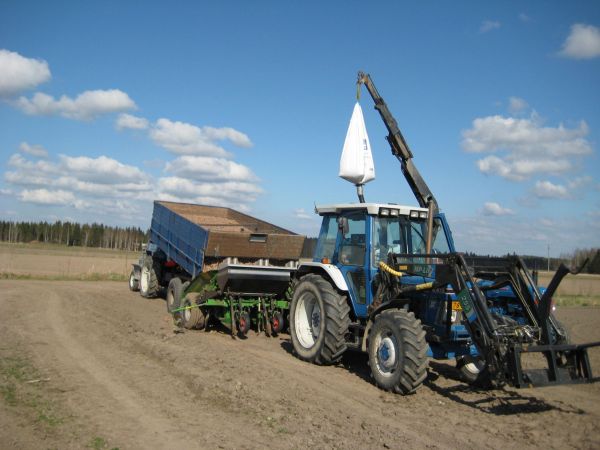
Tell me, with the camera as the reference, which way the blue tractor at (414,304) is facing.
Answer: facing the viewer and to the right of the viewer

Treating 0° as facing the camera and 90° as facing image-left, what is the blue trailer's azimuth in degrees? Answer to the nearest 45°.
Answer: approximately 135°

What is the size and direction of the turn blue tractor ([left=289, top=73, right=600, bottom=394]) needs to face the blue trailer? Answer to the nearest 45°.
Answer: approximately 180°

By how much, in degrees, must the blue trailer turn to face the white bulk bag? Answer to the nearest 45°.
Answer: approximately 180°

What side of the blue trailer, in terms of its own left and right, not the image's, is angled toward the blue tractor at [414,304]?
back

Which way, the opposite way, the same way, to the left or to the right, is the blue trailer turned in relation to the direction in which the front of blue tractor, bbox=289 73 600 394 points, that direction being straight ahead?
the opposite way
